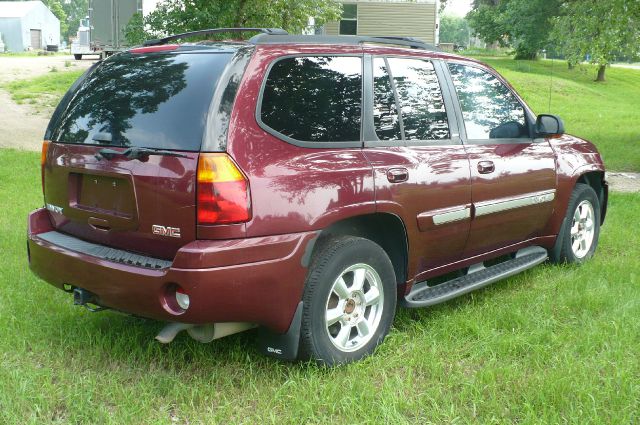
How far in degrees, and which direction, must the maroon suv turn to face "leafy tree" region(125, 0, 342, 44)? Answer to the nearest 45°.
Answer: approximately 45° to its left

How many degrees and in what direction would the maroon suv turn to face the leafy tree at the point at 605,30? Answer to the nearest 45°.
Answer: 0° — it already faces it

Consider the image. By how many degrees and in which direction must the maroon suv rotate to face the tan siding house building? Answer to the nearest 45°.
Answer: approximately 45° to its left

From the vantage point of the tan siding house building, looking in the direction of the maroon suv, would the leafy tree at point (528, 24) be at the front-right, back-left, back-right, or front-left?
back-left

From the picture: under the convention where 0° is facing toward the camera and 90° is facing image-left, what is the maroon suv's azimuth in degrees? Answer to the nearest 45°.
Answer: approximately 225°

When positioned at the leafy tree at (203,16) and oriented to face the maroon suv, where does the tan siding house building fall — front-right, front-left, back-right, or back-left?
back-left

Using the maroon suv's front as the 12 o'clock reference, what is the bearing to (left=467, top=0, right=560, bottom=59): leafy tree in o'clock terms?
The leafy tree is roughly at 11 o'clock from the maroon suv.
